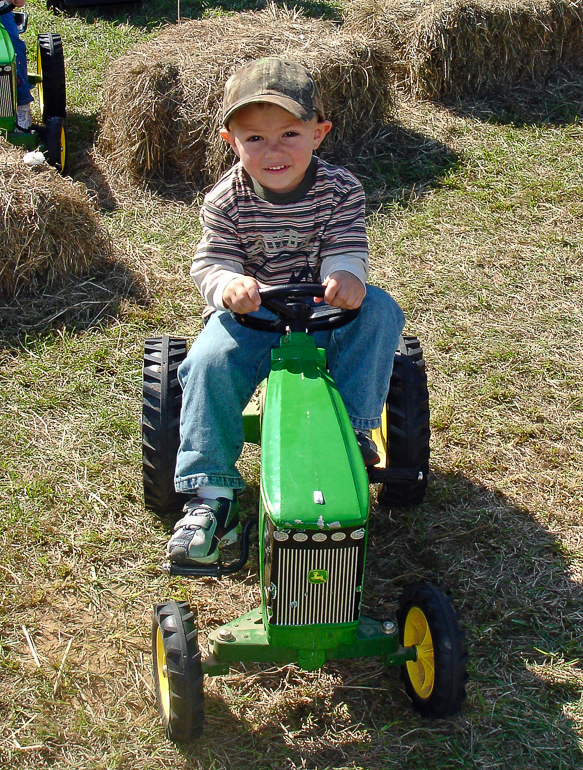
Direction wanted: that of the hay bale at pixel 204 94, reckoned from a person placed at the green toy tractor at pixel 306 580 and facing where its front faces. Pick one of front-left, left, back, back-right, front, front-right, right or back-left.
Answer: back

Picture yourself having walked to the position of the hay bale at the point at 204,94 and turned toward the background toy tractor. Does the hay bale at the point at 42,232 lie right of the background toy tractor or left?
left

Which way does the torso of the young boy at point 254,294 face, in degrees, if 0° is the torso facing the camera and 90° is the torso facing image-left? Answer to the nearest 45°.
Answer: approximately 0°

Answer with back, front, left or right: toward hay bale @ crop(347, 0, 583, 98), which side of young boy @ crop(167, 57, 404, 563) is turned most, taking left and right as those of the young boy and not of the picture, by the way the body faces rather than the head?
back

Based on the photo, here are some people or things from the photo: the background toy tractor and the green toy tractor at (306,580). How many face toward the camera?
2

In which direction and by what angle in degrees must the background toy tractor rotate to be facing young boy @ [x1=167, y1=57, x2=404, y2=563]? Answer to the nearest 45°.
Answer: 0° — it already faces them

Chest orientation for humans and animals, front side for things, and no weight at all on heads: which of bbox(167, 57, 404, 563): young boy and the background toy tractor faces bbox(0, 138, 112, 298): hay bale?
the background toy tractor

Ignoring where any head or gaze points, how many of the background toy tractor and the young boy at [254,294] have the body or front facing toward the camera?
2

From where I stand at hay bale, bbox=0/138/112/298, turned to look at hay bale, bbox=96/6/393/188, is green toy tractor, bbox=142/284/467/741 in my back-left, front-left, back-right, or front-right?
back-right
